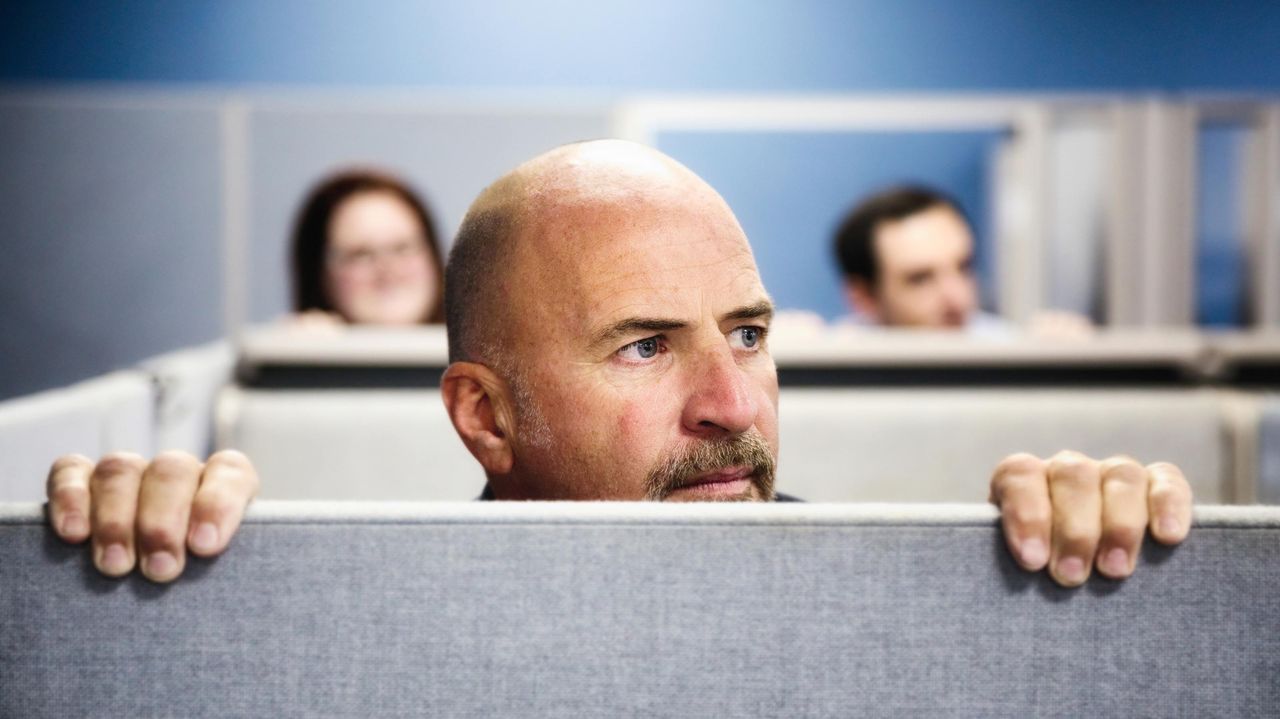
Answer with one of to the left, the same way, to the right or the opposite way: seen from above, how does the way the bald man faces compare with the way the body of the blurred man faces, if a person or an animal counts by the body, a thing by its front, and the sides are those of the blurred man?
the same way

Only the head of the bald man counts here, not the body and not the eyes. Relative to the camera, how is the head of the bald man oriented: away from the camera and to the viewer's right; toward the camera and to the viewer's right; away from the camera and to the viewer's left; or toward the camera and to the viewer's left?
toward the camera and to the viewer's right

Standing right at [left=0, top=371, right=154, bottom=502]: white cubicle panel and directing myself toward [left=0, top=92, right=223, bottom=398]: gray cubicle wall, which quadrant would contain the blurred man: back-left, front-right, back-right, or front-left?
front-right

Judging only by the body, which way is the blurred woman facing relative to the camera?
toward the camera

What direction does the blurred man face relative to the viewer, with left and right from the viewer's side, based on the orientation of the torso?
facing the viewer and to the right of the viewer

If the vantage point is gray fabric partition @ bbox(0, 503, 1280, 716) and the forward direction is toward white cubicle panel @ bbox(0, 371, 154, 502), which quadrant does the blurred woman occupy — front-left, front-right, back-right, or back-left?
front-right

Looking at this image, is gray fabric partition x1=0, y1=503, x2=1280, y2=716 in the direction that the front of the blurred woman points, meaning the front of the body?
yes

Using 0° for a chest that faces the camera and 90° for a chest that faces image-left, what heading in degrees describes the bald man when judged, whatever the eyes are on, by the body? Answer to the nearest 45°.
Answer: approximately 315°

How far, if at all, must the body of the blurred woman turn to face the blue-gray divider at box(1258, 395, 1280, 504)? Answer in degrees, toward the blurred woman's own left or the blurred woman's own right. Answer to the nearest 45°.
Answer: approximately 45° to the blurred woman's own left

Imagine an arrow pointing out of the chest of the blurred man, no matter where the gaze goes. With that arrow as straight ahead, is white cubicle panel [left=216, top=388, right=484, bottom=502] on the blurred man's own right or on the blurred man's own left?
on the blurred man's own right

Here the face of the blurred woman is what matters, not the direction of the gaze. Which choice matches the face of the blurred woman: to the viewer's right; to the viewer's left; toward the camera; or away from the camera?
toward the camera

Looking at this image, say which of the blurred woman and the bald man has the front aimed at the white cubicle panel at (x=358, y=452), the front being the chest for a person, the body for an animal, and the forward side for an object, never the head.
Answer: the blurred woman
